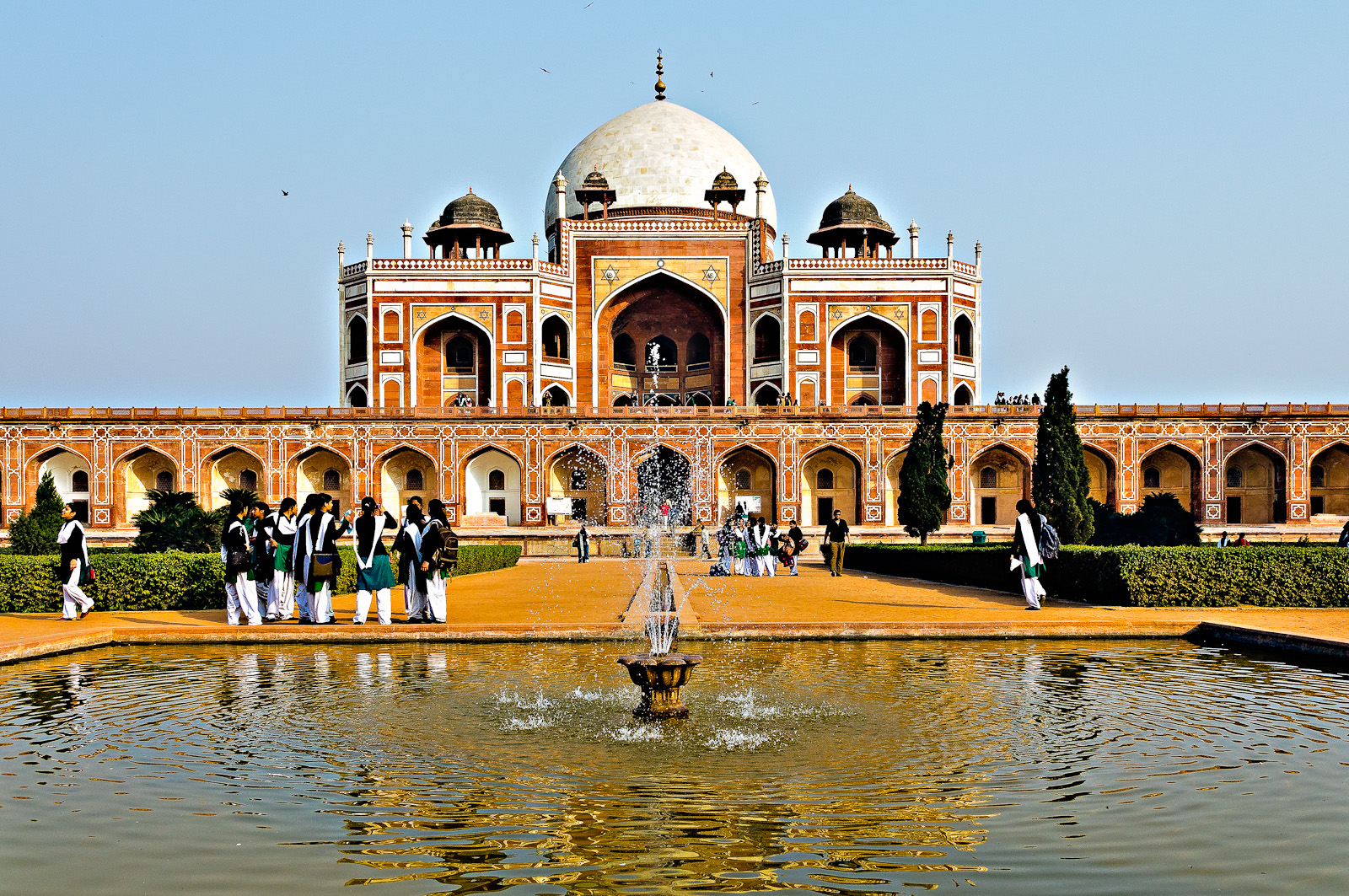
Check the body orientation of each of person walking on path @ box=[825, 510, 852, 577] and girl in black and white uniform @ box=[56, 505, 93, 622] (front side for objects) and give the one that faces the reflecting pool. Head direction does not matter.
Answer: the person walking on path

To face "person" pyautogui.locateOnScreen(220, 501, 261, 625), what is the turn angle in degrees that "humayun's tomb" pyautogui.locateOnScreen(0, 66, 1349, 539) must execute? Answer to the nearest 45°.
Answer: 0° — it already faces them

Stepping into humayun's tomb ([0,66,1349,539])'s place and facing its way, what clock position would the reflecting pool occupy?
The reflecting pool is roughly at 12 o'clock from the humayun's tomb.

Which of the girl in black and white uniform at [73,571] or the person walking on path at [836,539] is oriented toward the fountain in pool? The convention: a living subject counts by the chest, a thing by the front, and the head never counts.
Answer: the person walking on path

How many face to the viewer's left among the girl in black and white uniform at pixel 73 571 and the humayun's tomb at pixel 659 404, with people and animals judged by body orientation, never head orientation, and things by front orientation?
1

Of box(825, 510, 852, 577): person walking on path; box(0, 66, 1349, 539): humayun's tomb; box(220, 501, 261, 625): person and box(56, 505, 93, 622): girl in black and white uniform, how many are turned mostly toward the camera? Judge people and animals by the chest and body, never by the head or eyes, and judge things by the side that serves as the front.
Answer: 2

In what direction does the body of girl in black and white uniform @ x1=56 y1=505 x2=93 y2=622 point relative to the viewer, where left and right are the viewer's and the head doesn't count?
facing to the left of the viewer

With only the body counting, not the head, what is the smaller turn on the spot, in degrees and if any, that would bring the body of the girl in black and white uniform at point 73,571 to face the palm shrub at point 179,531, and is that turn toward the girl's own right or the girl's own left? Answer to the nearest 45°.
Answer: approximately 90° to the girl's own right

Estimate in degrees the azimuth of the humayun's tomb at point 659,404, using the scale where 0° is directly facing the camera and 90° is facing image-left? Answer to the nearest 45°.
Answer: approximately 0°

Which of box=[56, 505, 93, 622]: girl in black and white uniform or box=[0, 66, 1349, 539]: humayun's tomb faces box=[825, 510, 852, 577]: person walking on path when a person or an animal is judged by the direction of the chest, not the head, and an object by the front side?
the humayun's tomb

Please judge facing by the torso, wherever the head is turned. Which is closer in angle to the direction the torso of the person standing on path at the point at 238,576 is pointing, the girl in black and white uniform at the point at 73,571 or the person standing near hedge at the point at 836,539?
the person standing near hedge

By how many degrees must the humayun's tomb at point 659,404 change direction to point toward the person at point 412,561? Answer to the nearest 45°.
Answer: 0° — it already faces them

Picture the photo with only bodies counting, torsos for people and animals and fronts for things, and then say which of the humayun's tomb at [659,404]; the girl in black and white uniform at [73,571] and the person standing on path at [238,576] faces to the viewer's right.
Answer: the person standing on path

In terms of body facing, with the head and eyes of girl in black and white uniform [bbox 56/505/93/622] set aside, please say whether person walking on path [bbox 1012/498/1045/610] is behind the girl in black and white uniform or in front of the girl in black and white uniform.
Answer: behind

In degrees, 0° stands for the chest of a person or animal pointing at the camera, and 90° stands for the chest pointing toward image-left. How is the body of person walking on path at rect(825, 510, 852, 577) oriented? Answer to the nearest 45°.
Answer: approximately 0°
